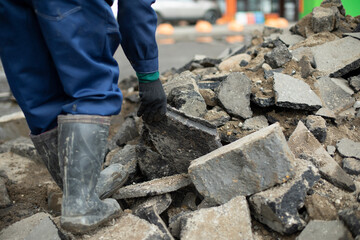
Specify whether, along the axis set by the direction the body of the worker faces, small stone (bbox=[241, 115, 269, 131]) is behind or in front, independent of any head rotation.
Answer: in front

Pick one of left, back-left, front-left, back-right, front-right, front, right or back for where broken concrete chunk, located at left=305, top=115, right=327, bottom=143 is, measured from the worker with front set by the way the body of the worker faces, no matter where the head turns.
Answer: front-right

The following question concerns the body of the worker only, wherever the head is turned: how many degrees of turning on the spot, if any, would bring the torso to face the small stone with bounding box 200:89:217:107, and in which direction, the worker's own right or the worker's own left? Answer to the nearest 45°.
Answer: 0° — they already face it

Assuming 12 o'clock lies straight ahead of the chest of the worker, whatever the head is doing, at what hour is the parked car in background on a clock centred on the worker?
The parked car in background is roughly at 11 o'clock from the worker.

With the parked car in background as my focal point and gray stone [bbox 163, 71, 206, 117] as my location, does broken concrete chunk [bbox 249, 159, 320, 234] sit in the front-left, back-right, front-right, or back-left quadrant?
back-right

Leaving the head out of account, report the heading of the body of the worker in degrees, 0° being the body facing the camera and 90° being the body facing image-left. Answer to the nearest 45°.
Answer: approximately 225°

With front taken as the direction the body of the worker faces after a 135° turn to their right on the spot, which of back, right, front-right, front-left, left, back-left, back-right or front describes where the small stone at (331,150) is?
left

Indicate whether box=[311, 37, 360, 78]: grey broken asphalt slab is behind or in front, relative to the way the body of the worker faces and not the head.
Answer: in front

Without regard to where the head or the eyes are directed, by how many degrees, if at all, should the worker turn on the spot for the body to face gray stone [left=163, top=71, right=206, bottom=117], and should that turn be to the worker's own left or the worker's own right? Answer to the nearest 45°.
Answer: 0° — they already face it
